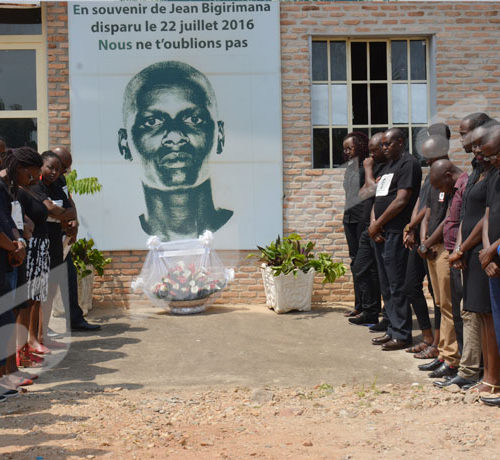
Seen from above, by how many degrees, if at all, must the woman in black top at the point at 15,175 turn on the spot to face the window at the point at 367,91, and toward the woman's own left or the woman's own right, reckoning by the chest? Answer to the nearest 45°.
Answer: approximately 45° to the woman's own left

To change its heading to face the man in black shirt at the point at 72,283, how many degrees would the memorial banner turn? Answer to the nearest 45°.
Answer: approximately 45° to its right

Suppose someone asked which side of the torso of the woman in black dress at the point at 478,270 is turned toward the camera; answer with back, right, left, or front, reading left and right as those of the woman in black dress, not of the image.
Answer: left

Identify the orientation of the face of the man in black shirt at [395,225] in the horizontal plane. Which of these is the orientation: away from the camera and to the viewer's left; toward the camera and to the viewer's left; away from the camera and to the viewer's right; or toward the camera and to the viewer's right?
toward the camera and to the viewer's left

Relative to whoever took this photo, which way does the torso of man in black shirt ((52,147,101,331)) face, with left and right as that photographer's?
facing to the right of the viewer

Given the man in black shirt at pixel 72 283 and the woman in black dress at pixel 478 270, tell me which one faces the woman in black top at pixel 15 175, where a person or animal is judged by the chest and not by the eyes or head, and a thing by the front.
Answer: the woman in black dress at pixel 478 270

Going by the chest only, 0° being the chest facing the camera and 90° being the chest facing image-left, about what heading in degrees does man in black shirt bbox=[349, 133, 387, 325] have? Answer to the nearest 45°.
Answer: approximately 90°

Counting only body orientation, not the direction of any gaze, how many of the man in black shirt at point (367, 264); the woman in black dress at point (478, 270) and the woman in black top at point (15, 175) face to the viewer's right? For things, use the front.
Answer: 1

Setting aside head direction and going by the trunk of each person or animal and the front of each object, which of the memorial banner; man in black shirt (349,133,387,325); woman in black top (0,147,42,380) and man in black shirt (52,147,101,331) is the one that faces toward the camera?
the memorial banner

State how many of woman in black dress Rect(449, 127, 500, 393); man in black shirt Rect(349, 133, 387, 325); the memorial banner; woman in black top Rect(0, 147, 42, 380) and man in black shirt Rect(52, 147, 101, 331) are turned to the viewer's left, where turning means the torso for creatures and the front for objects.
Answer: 2

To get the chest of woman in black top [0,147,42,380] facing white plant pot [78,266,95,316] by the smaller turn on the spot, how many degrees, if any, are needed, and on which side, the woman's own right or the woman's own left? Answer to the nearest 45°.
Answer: approximately 90° to the woman's own left
